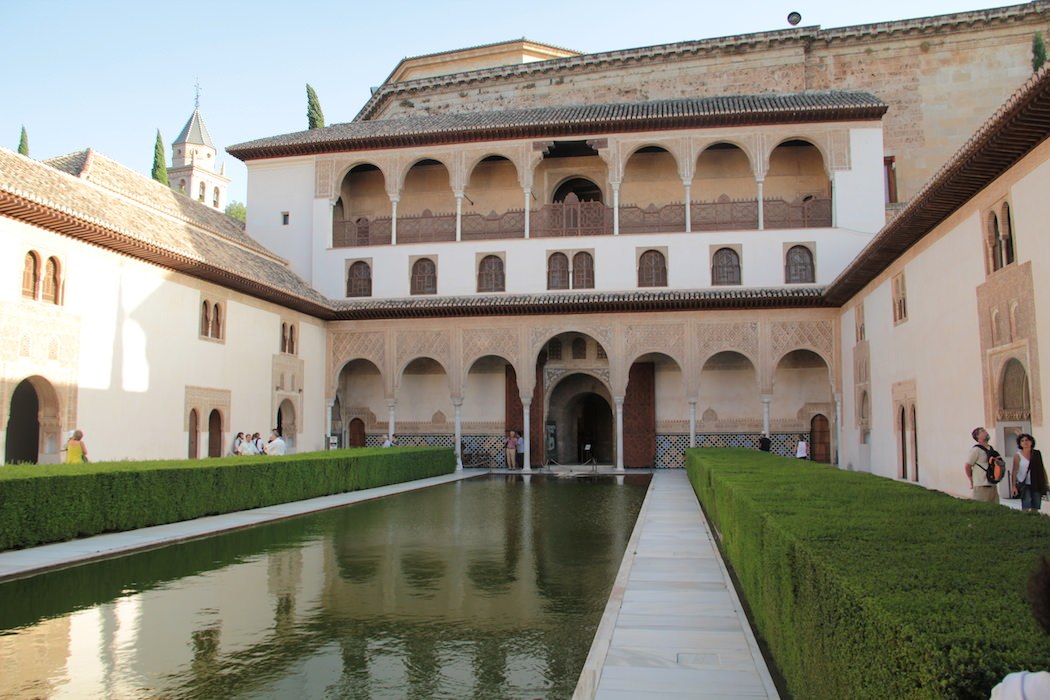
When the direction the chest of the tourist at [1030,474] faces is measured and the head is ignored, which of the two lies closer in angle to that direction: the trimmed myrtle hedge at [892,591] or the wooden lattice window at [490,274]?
the trimmed myrtle hedge

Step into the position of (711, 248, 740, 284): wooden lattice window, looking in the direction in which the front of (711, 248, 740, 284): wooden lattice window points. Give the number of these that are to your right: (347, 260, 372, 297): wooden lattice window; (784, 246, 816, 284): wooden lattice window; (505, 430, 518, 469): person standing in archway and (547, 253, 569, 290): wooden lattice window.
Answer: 3

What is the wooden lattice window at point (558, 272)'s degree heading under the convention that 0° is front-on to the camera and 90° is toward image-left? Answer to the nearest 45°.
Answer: approximately 0°

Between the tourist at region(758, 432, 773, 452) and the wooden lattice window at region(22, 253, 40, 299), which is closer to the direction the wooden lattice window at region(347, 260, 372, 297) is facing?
the wooden lattice window

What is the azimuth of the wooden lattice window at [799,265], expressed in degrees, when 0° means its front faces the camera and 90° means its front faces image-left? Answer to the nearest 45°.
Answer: approximately 0°

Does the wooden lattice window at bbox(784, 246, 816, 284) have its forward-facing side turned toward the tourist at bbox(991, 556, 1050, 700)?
yes
